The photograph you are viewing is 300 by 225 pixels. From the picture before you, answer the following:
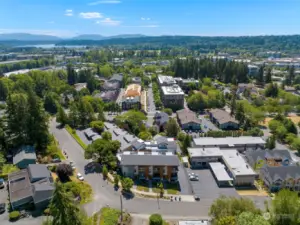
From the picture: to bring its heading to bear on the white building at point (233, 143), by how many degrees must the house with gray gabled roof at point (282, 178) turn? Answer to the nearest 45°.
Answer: approximately 135° to its right

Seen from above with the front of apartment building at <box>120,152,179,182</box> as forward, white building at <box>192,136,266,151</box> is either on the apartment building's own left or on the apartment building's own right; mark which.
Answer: on the apartment building's own left

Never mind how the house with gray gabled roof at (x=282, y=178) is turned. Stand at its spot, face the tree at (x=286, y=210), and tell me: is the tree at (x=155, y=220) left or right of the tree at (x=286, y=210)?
right

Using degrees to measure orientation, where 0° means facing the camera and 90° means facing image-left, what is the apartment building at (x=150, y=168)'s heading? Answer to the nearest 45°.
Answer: approximately 0°

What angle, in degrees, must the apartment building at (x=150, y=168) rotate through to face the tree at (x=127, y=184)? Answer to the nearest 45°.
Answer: approximately 45° to its right

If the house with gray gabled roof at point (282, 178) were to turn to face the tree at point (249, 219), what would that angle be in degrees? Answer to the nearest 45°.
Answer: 0° — it already faces it

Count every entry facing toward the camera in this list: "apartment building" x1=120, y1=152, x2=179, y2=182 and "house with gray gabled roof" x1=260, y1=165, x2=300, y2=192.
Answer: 2

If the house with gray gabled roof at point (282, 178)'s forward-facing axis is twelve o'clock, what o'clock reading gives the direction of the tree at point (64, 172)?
The tree is roughly at 2 o'clock from the house with gray gabled roof.

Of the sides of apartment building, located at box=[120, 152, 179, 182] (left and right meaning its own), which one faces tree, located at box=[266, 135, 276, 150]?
left

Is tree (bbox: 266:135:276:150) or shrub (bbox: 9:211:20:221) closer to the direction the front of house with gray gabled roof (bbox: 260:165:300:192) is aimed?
the shrub

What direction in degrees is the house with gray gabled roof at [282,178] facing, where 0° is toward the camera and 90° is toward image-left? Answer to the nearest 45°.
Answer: approximately 0°

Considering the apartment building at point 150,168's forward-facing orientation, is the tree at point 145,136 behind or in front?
behind
